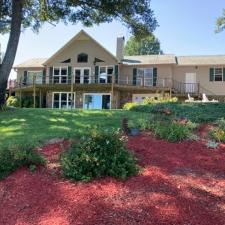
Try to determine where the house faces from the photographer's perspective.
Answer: facing the viewer

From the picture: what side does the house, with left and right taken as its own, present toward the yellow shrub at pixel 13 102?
right

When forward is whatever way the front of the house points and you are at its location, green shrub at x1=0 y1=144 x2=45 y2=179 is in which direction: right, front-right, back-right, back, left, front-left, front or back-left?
front

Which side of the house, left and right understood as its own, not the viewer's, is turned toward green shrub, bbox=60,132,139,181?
front

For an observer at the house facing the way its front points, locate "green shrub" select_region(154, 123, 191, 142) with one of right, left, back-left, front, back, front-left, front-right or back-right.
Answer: front

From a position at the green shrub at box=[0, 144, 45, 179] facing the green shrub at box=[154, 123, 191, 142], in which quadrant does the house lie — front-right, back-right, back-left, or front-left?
front-left

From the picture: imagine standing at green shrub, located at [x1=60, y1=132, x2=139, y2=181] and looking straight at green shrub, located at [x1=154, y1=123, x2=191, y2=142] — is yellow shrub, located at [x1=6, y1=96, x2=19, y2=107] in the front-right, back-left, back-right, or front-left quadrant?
front-left

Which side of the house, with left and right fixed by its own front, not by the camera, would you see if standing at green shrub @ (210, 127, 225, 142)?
front
